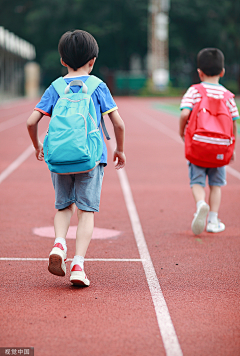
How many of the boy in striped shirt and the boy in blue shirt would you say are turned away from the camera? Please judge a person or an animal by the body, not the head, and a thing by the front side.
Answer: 2

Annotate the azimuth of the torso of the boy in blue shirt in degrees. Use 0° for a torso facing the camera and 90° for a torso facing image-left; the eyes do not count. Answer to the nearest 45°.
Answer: approximately 180°

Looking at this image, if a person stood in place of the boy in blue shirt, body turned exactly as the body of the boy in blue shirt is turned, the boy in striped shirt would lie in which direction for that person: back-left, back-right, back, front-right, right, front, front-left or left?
front-right

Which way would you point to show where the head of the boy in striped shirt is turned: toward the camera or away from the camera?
away from the camera

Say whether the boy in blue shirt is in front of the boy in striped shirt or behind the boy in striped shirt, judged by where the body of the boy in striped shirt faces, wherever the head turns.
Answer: behind

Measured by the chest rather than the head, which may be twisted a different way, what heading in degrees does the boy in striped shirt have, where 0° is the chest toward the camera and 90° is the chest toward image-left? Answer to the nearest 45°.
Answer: approximately 180°

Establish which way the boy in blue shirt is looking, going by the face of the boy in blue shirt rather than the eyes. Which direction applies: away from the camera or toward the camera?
away from the camera
